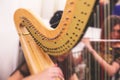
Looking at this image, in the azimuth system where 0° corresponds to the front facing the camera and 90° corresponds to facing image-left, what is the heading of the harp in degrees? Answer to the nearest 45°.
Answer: approximately 315°
